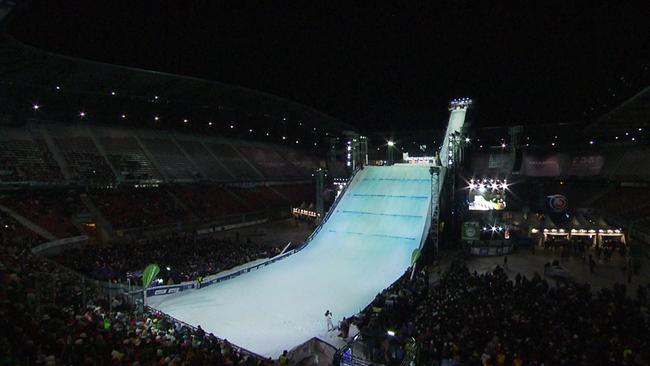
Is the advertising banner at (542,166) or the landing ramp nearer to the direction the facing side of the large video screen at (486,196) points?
the landing ramp

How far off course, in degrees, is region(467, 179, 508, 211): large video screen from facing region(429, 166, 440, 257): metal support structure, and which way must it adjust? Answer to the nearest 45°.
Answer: approximately 45° to its right

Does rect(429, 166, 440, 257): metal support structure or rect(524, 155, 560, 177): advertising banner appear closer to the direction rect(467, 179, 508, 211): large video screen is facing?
the metal support structure

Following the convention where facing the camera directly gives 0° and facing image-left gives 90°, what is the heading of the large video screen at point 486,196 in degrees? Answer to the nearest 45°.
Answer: approximately 0°

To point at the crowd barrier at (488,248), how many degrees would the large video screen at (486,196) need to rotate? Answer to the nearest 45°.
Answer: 0° — it already faces it

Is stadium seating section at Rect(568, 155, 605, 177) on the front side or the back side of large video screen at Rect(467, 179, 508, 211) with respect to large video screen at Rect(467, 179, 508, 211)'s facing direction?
on the back side

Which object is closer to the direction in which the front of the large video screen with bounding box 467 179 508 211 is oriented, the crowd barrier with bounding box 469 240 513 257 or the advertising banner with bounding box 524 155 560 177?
the crowd barrier

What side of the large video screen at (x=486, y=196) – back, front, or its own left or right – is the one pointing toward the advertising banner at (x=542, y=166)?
back

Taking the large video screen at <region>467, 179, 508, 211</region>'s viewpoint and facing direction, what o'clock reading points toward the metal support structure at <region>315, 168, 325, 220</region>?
The metal support structure is roughly at 3 o'clock from the large video screen.

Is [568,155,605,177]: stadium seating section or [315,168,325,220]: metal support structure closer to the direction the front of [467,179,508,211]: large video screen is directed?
the metal support structure
